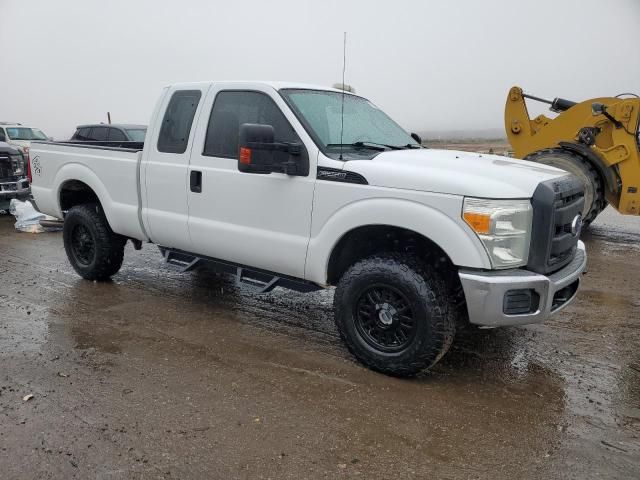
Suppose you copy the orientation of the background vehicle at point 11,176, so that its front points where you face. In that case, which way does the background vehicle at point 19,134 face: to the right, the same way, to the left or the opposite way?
the same way

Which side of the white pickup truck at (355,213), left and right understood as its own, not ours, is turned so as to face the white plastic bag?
back

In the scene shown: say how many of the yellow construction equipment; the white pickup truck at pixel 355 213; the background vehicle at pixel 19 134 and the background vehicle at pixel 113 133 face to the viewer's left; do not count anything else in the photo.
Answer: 1

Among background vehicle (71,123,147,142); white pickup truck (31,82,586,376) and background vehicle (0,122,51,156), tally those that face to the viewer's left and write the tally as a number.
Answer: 0

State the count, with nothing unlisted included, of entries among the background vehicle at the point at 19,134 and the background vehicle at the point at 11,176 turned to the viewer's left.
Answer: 0

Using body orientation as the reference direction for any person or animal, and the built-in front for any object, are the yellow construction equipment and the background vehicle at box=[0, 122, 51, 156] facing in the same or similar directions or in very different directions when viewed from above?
very different directions

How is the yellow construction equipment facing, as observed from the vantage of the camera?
facing to the left of the viewer

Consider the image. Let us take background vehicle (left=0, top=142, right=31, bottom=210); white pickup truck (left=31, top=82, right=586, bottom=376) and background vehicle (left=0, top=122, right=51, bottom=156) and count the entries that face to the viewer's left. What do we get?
0

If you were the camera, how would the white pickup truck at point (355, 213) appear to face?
facing the viewer and to the right of the viewer

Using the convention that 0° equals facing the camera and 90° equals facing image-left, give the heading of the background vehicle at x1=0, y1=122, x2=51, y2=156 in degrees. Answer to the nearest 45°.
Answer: approximately 315°

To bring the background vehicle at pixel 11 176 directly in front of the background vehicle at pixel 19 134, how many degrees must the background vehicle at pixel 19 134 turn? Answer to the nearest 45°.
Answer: approximately 45° to its right

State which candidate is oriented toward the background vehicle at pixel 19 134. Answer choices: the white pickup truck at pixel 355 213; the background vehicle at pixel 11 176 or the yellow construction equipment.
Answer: the yellow construction equipment
